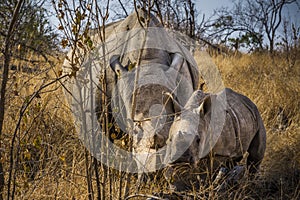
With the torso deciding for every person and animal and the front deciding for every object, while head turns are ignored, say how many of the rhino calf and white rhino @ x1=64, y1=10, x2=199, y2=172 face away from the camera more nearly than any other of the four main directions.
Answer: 0

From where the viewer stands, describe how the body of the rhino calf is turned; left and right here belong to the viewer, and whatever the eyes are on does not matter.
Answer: facing the viewer and to the left of the viewer

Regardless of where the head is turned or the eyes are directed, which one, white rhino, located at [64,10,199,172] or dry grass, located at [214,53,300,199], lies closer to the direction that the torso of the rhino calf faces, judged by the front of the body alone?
the white rhino

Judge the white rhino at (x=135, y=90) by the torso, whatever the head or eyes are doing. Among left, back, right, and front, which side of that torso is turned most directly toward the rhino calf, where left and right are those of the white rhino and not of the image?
left

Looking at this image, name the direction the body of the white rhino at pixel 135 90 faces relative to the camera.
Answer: toward the camera
